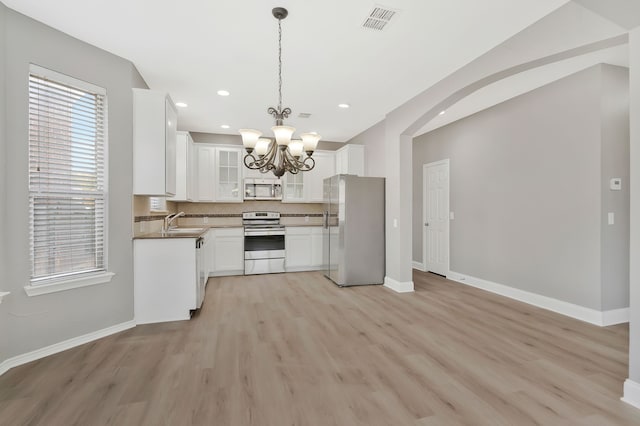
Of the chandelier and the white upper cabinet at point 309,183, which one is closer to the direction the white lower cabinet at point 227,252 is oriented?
the chandelier

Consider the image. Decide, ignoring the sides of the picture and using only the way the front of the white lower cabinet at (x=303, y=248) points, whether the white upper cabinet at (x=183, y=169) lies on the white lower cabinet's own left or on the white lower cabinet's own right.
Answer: on the white lower cabinet's own right

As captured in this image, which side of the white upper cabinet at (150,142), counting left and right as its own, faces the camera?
right

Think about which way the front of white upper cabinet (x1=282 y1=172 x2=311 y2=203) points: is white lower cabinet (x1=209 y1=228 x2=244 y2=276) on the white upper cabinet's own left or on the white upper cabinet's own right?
on the white upper cabinet's own right

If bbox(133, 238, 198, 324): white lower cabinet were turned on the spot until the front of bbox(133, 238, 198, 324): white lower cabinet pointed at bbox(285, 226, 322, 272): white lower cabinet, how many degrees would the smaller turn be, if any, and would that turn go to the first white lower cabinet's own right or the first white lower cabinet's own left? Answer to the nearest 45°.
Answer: approximately 45° to the first white lower cabinet's own left
